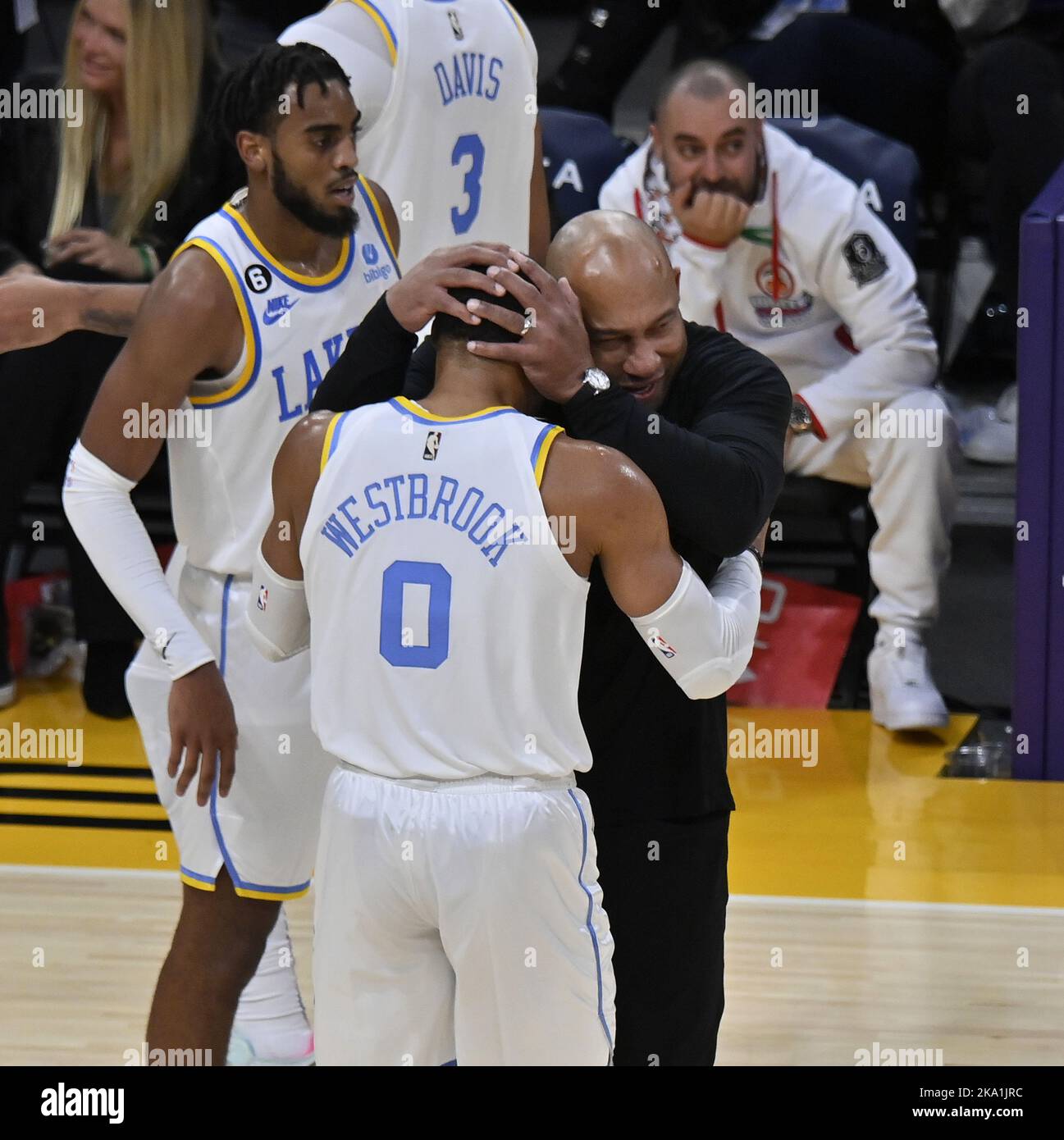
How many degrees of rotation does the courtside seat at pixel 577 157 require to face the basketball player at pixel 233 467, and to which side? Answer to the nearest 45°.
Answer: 0° — it already faces them

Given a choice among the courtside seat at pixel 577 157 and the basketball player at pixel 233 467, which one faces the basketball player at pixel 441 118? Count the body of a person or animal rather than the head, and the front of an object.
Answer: the courtside seat

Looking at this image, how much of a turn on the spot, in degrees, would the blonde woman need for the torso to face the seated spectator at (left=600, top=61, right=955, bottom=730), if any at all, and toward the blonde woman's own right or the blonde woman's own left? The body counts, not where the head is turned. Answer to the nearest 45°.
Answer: approximately 135° to the blonde woman's own left

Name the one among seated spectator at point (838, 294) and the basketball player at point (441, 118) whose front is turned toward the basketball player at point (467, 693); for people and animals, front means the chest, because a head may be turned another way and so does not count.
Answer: the seated spectator

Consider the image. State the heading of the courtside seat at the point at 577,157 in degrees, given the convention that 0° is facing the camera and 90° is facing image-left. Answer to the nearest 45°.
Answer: approximately 0°

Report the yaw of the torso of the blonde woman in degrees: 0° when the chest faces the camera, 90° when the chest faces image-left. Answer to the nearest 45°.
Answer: approximately 45°

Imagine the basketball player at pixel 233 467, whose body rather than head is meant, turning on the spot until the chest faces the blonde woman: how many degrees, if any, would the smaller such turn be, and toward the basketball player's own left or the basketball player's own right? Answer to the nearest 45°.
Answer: approximately 135° to the basketball player's own left

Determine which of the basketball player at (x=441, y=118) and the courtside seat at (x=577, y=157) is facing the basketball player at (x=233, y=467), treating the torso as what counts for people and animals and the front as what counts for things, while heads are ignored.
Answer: the courtside seat

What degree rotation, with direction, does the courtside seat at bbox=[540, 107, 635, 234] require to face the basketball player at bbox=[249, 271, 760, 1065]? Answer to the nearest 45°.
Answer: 0° — it already faces them

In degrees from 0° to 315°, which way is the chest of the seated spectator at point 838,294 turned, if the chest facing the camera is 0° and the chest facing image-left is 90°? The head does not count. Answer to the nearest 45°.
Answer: approximately 0°
